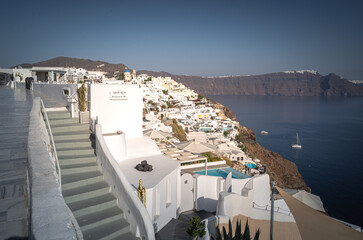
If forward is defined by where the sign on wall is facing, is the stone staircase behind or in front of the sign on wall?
in front

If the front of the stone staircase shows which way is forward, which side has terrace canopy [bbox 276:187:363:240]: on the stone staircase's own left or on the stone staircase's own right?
on the stone staircase's own left

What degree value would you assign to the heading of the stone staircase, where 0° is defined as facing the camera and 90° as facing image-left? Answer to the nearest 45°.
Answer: approximately 0°

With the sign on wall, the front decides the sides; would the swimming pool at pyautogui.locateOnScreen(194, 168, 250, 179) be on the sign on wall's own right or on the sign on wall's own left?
on the sign on wall's own left
